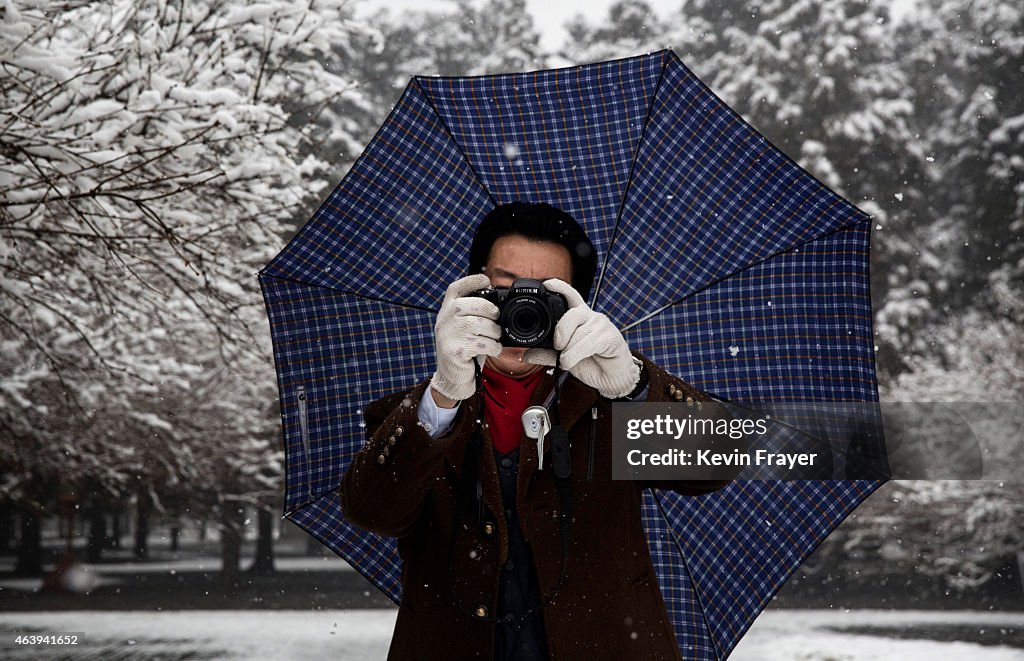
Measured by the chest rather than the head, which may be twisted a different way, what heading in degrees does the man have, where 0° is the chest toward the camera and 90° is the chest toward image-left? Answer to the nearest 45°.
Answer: approximately 0°

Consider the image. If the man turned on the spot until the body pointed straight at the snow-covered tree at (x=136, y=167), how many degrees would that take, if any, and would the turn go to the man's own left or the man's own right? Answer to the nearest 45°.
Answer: approximately 135° to the man's own right

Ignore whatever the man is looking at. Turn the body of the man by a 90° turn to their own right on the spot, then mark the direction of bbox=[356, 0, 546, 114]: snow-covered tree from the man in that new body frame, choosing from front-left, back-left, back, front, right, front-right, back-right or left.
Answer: right

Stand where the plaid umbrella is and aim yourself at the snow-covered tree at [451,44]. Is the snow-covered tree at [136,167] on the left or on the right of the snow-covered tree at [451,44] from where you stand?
left
